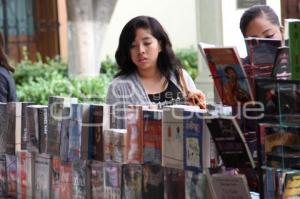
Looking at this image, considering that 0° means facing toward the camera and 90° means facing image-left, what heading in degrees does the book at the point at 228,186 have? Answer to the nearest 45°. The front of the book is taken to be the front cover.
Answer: approximately 0°

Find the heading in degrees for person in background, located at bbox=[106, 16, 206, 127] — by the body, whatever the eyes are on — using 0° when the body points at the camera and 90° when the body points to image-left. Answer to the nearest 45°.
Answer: approximately 0°
